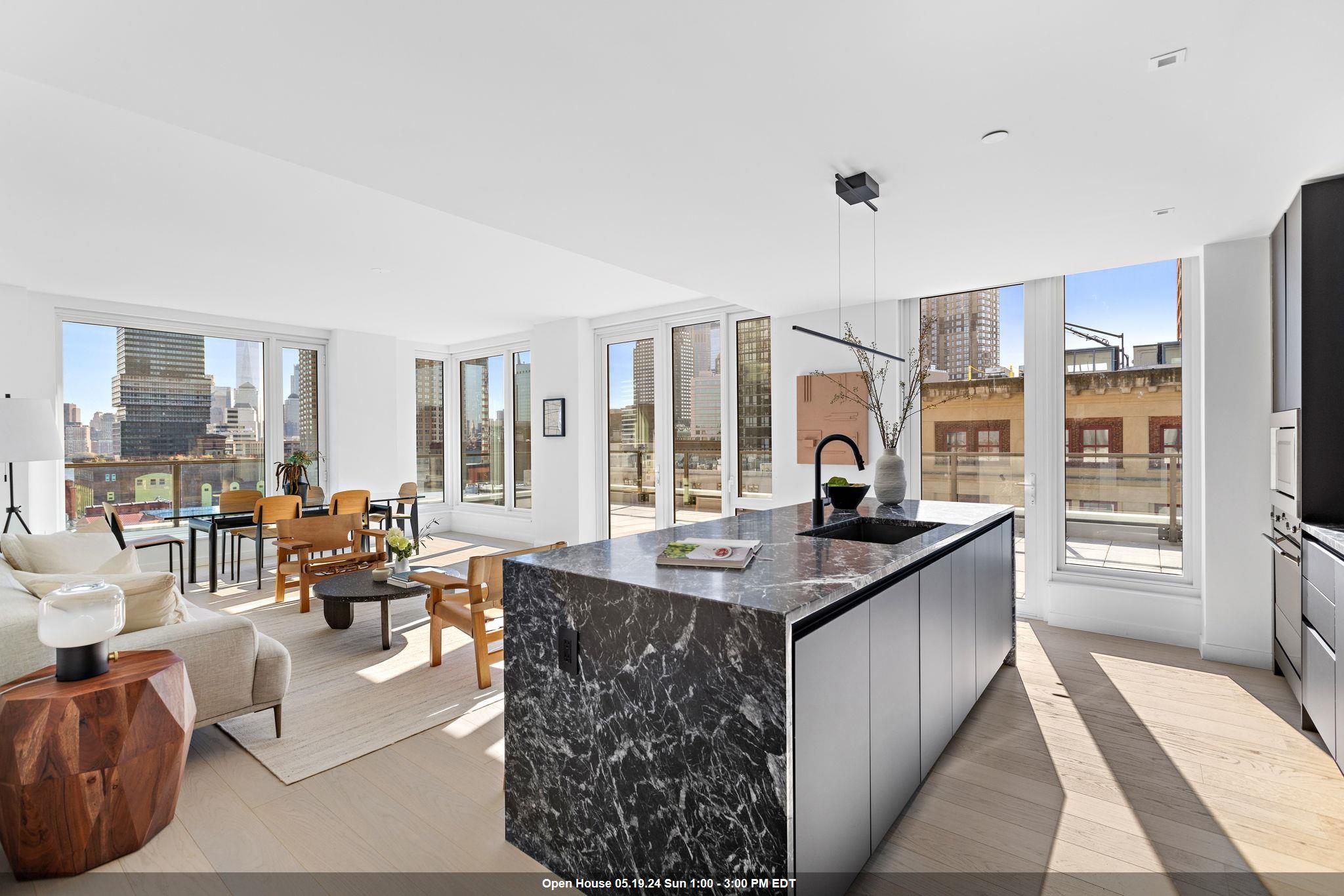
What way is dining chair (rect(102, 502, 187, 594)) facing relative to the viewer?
to the viewer's right

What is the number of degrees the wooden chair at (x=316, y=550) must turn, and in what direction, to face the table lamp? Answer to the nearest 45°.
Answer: approximately 45° to its right

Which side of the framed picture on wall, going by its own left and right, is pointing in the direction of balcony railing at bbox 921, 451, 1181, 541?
left

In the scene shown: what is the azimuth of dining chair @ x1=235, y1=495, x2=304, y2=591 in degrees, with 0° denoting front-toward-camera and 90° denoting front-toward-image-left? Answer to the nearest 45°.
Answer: approximately 135°

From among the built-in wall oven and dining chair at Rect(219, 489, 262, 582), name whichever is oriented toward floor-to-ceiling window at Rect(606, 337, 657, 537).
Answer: the built-in wall oven

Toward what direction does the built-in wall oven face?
to the viewer's left

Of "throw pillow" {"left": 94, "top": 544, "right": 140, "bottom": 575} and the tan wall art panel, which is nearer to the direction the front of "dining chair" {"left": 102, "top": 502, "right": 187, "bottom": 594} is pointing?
the tan wall art panel

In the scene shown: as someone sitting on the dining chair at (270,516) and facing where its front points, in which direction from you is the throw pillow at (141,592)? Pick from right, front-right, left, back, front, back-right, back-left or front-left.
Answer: back-left

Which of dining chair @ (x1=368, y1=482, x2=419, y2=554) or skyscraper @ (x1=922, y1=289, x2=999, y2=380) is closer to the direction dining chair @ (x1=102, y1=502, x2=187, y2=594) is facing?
the dining chair
